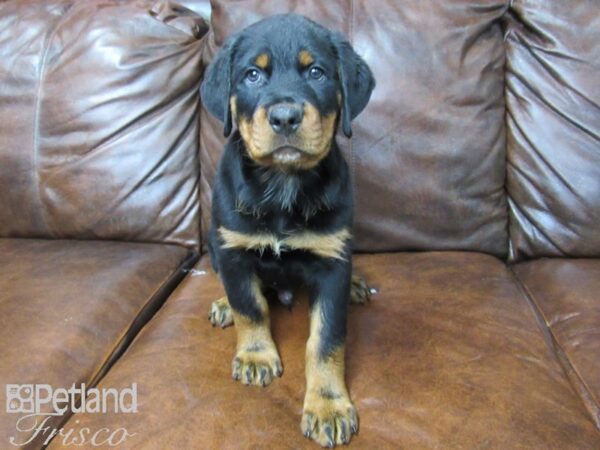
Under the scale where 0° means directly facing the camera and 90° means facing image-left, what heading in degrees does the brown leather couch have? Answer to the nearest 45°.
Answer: approximately 0°

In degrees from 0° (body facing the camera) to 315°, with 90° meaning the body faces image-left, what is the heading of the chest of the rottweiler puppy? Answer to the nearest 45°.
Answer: approximately 0°
